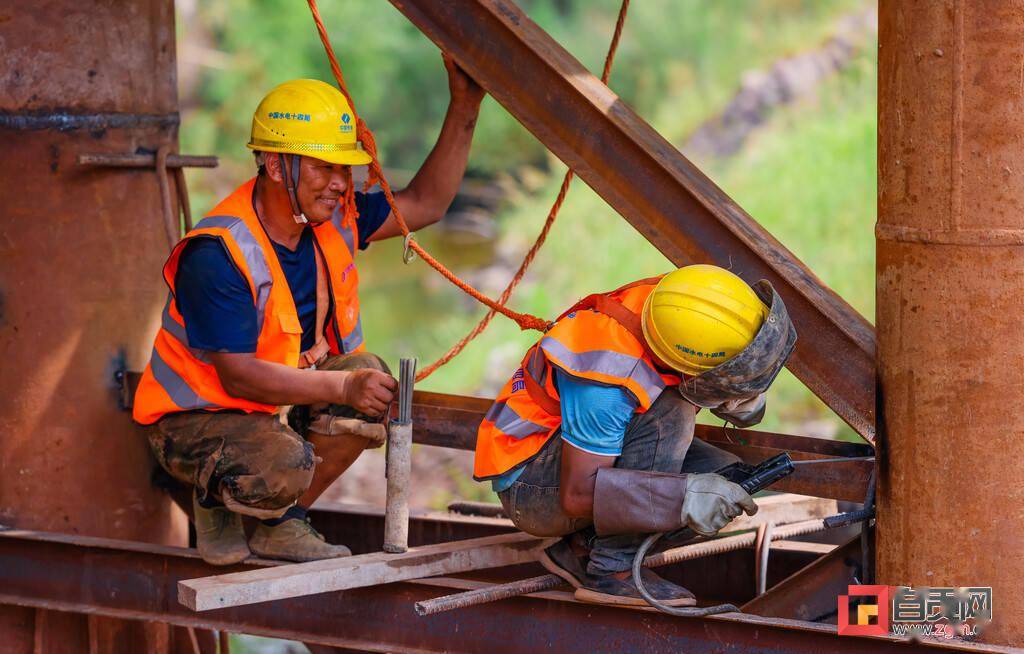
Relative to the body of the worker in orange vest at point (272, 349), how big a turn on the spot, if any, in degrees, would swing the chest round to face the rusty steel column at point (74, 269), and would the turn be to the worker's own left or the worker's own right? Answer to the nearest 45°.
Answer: approximately 180°

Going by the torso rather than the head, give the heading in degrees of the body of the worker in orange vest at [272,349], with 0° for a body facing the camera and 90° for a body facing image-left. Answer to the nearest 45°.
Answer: approximately 315°

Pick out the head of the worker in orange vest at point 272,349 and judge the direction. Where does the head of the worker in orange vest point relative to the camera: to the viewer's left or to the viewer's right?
to the viewer's right

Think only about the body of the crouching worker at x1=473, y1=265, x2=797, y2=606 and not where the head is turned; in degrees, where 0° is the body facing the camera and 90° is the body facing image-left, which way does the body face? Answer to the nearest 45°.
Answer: approximately 270°

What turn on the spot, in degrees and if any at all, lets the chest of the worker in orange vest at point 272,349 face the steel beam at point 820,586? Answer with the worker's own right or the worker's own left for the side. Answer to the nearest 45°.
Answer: approximately 45° to the worker's own left

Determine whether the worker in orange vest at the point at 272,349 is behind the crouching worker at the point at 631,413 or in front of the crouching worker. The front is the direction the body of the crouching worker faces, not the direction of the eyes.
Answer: behind

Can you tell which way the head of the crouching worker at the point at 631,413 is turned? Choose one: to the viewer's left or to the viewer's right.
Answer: to the viewer's right
